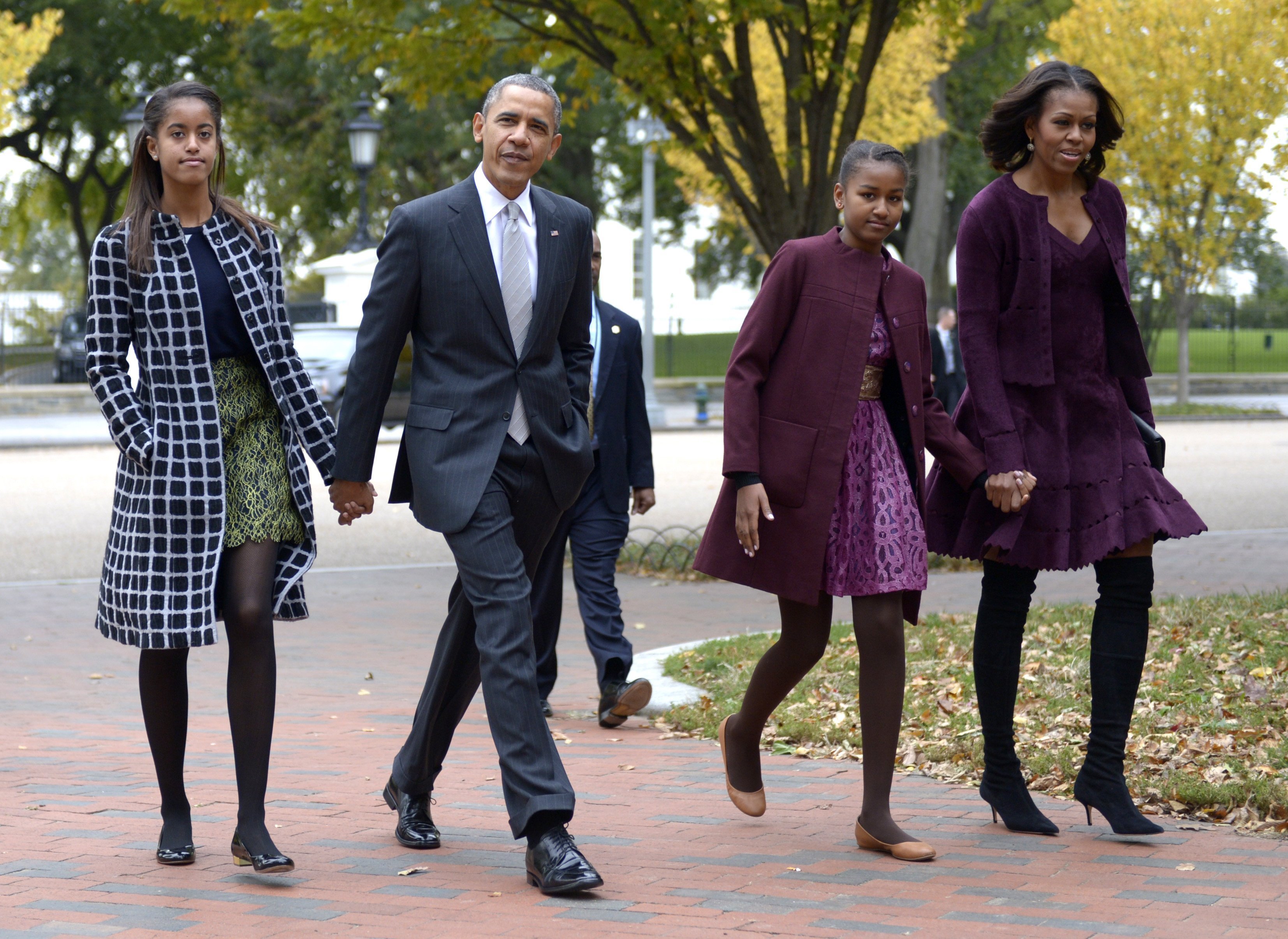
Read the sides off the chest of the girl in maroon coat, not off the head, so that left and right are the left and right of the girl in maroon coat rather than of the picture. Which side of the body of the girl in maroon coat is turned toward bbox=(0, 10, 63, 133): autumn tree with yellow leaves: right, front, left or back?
back

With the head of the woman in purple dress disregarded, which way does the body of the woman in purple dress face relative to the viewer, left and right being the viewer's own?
facing the viewer and to the right of the viewer

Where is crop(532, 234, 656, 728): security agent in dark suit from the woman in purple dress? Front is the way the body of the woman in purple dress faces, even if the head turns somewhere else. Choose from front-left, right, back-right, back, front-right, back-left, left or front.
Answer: back

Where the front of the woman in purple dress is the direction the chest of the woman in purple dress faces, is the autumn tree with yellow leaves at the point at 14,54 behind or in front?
behind

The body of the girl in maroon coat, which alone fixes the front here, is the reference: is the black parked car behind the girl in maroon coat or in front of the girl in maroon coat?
behind

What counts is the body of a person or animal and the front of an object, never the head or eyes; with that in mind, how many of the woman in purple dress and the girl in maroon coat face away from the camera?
0
